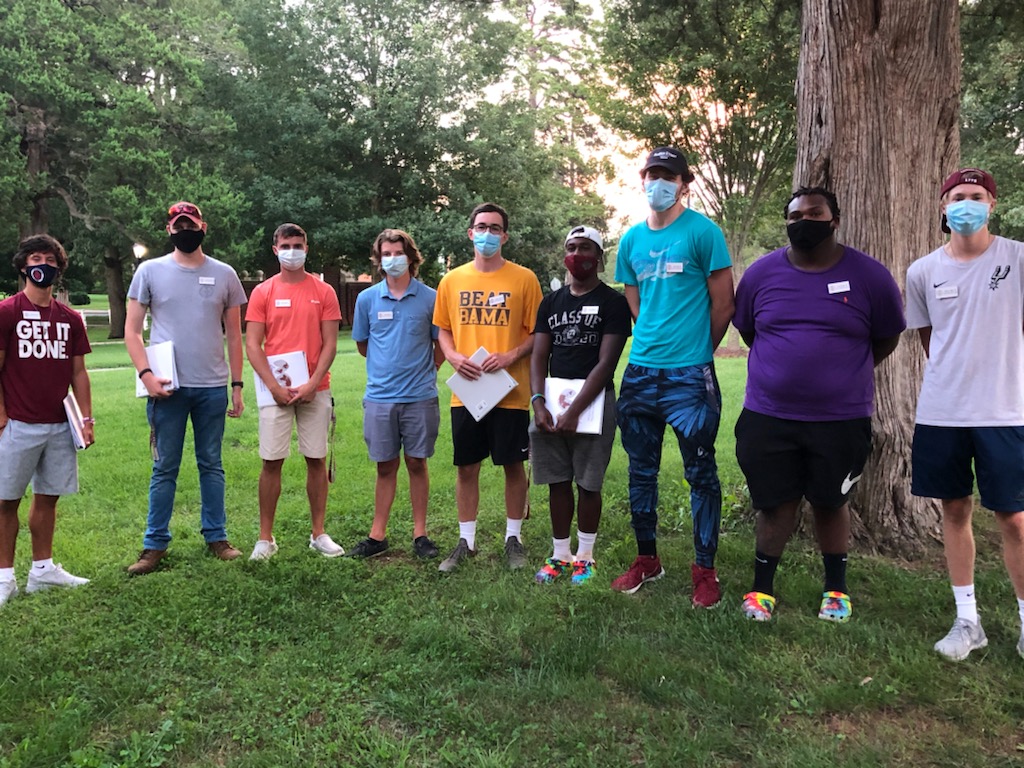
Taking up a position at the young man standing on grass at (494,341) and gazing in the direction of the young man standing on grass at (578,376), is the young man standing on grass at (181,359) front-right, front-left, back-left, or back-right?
back-right

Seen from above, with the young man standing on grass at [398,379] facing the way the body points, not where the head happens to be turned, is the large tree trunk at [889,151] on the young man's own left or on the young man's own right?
on the young man's own left

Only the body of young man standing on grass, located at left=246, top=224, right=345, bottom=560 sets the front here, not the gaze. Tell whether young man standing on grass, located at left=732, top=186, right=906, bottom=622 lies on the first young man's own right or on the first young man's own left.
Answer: on the first young man's own left

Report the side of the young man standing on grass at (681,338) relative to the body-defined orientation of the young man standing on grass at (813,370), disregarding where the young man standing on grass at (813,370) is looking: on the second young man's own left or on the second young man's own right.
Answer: on the second young man's own right

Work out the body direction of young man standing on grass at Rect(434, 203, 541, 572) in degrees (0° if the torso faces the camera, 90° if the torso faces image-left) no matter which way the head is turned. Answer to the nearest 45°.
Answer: approximately 0°

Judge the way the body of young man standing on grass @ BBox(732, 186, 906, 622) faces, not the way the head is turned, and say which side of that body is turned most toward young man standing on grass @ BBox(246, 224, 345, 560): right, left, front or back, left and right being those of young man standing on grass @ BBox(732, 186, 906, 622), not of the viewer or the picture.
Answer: right

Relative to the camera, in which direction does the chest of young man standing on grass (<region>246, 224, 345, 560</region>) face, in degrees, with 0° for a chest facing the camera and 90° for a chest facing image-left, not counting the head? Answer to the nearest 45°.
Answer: approximately 0°

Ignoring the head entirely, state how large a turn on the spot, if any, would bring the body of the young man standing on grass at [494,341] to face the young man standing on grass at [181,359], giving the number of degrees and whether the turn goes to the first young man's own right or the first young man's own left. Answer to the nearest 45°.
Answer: approximately 90° to the first young man's own right
